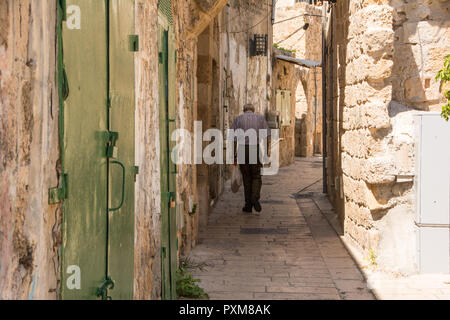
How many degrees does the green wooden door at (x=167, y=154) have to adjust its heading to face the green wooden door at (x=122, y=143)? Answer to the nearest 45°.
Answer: approximately 90° to its right

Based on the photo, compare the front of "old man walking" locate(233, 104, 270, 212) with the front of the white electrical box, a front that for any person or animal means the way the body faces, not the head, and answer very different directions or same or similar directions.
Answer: very different directions

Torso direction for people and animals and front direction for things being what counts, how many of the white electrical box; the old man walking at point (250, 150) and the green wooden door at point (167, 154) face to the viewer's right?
1

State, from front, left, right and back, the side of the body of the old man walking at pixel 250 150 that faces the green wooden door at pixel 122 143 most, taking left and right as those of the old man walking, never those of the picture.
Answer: back

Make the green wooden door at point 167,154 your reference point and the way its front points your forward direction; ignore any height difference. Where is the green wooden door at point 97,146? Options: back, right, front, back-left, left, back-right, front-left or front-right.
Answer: right

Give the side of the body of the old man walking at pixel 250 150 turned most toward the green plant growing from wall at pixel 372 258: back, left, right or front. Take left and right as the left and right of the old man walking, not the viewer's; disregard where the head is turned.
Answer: back

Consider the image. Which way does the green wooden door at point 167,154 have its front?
to the viewer's right

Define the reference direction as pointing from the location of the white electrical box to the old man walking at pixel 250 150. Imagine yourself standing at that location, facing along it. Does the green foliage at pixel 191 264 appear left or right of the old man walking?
left

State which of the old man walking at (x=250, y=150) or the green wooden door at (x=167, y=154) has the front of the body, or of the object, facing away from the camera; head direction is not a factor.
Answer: the old man walking

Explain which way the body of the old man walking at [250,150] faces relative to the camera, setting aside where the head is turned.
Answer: away from the camera

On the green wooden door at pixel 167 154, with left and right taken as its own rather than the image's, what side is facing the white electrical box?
front

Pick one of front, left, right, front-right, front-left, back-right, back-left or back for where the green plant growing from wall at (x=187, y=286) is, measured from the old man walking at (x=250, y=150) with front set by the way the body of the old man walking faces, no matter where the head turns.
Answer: back
